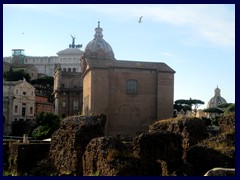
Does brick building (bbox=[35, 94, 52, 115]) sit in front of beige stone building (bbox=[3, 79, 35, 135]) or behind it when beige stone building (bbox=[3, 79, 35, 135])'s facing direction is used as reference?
behind

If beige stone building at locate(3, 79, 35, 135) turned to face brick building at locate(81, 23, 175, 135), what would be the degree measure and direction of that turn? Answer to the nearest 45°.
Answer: approximately 45° to its left

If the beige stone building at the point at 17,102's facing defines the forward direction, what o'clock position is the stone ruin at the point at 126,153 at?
The stone ruin is roughly at 12 o'clock from the beige stone building.

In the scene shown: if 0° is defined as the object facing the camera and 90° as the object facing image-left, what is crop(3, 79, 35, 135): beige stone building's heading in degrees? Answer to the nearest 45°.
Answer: approximately 0°
